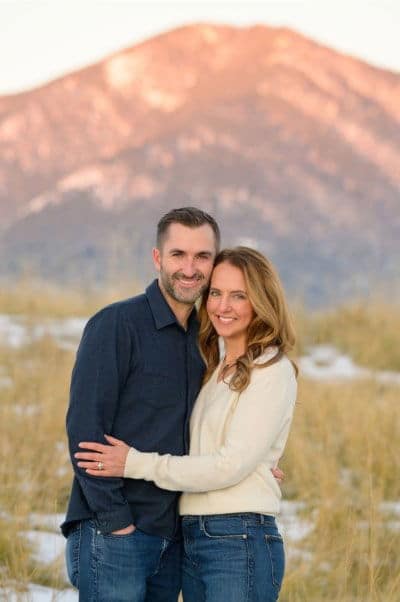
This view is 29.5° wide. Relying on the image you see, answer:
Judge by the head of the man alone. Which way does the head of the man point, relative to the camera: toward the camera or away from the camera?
toward the camera

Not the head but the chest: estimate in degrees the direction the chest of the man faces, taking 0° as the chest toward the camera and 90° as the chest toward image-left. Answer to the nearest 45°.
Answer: approximately 315°

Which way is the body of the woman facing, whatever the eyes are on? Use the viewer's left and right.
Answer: facing the viewer and to the left of the viewer
